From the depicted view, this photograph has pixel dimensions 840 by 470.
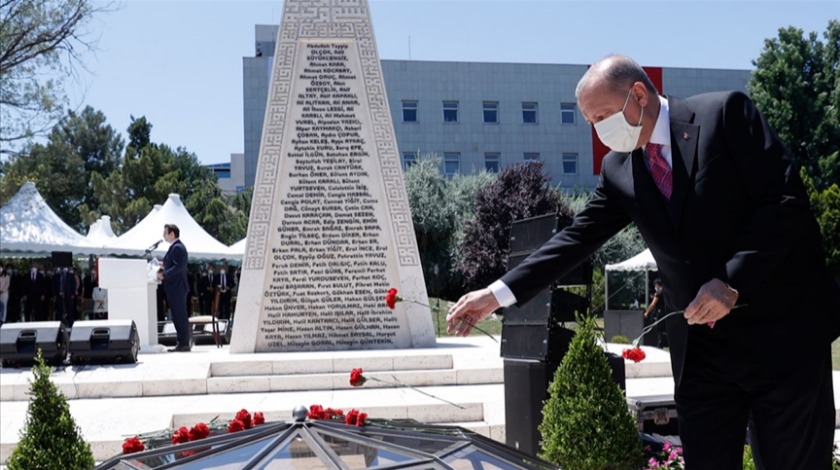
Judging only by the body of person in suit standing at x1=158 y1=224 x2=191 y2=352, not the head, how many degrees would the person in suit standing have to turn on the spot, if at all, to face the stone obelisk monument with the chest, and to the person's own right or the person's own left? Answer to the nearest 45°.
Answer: approximately 135° to the person's own left

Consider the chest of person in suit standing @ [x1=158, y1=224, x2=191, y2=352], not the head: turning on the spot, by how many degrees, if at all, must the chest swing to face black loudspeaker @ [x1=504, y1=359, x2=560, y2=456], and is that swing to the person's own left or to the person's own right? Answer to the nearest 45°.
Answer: approximately 90° to the person's own left

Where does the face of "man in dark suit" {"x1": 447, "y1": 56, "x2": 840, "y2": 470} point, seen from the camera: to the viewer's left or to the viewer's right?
to the viewer's left

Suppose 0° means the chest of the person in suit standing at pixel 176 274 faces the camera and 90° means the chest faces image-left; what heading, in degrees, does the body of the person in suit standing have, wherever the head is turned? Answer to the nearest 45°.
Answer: approximately 90°

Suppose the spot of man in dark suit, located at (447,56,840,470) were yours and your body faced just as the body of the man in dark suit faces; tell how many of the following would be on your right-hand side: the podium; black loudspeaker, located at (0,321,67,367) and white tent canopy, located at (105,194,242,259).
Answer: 3

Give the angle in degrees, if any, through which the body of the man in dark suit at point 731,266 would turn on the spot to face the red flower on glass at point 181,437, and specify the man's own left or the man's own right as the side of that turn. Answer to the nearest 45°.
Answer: approximately 45° to the man's own right

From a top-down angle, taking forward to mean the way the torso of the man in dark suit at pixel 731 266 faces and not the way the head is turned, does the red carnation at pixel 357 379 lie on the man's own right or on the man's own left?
on the man's own right

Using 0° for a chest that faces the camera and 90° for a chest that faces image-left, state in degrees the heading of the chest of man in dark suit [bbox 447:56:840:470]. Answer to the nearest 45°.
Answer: approximately 45°

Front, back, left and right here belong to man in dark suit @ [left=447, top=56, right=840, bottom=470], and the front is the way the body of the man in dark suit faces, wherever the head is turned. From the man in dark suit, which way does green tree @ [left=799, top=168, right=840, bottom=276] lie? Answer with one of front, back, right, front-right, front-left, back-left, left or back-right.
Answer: back-right

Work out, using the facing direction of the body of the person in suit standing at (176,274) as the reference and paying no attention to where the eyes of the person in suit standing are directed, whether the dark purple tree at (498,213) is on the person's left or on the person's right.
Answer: on the person's right
